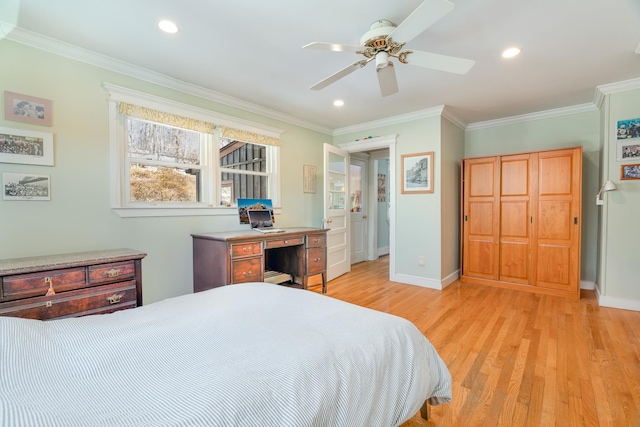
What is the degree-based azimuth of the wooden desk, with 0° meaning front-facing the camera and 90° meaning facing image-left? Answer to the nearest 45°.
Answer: approximately 315°

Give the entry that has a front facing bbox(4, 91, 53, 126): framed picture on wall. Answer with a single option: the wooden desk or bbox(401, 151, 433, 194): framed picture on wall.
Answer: bbox(401, 151, 433, 194): framed picture on wall

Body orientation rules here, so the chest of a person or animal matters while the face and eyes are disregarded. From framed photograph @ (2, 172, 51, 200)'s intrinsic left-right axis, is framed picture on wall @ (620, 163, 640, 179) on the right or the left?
on its left

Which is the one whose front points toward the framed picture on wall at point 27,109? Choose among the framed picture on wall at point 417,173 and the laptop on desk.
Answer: the framed picture on wall at point 417,173

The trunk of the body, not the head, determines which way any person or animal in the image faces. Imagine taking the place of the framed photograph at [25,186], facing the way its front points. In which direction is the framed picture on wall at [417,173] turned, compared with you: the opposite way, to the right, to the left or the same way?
to the right

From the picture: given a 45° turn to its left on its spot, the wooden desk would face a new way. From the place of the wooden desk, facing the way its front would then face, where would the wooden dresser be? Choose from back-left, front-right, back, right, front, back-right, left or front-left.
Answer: back-right

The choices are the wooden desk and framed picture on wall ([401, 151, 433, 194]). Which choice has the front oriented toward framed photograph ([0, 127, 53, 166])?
the framed picture on wall

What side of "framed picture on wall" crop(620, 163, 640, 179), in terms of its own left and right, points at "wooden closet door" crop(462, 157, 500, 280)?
right
